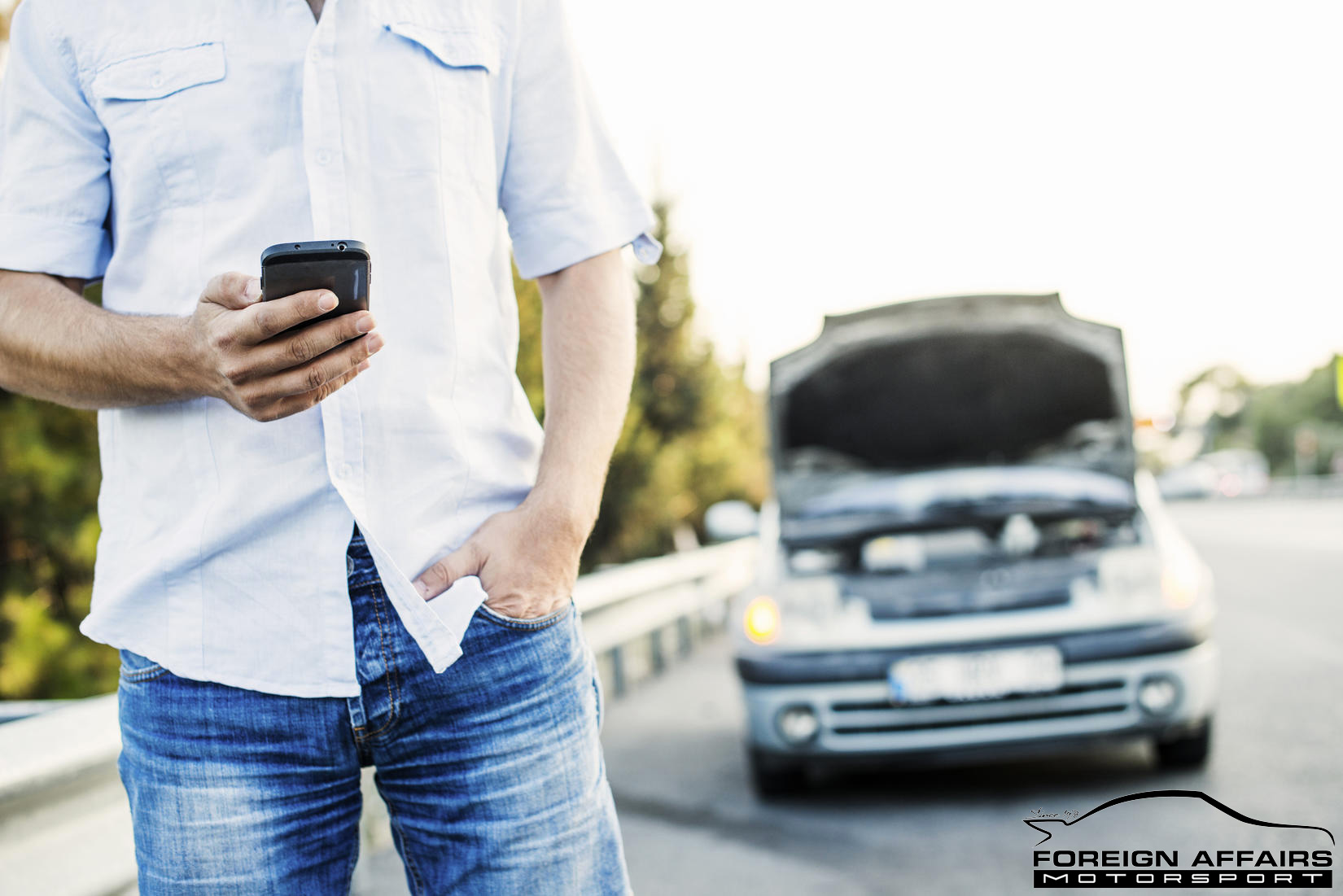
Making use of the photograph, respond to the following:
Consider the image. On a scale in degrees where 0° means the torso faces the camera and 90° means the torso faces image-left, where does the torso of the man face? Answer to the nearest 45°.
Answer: approximately 0°

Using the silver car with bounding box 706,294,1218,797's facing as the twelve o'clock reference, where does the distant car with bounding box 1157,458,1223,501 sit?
The distant car is roughly at 7 o'clock from the silver car.

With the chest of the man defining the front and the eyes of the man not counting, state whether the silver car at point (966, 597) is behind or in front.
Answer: behind

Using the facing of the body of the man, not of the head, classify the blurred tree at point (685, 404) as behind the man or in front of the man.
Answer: behind

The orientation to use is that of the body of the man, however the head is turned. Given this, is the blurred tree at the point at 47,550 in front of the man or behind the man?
behind

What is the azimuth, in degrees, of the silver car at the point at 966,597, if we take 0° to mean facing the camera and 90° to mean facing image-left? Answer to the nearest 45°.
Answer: approximately 0°

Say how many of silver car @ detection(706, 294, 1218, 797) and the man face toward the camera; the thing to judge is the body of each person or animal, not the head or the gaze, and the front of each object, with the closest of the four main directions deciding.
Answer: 2

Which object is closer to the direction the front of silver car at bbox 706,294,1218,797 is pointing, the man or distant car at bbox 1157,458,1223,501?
the man

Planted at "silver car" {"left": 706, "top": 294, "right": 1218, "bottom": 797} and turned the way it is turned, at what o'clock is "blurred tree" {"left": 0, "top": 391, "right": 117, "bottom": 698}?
The blurred tree is roughly at 3 o'clock from the silver car.
